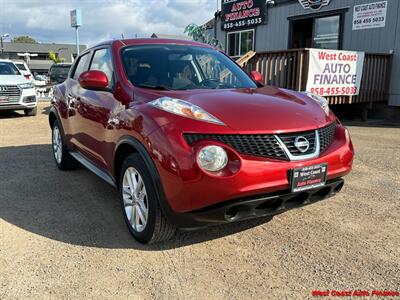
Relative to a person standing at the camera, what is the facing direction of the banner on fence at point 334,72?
facing the viewer

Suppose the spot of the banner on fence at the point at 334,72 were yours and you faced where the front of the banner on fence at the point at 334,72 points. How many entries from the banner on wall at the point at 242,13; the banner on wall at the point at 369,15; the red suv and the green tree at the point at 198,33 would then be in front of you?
1

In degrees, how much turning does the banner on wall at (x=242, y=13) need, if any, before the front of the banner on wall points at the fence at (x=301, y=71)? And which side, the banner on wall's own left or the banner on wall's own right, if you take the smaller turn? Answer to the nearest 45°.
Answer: approximately 45° to the banner on wall's own left

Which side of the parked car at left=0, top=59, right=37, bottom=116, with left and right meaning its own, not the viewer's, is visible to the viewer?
front

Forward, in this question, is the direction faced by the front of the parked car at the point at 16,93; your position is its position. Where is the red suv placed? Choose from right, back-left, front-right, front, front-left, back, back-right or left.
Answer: front

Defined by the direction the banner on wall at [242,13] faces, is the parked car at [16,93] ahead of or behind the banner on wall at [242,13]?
ahead

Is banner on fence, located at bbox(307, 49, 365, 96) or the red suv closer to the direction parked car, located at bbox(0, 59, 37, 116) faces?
the red suv

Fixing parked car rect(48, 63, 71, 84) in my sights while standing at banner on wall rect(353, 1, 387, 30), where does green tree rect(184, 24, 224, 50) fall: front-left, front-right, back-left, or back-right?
front-right

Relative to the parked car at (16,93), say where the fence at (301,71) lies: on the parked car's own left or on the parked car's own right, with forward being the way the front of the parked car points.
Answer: on the parked car's own left

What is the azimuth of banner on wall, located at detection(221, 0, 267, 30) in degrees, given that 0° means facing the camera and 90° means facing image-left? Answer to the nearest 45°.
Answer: approximately 45°

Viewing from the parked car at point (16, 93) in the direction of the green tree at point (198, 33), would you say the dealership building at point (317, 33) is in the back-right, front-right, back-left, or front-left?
front-right

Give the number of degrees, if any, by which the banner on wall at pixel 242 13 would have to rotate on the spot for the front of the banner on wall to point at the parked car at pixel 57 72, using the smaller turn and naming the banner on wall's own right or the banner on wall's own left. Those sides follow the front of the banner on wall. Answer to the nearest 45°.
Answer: approximately 45° to the banner on wall's own right

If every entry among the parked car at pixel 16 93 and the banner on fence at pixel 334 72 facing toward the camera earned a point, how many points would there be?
2

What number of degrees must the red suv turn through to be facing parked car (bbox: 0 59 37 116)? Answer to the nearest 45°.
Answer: approximately 180°
